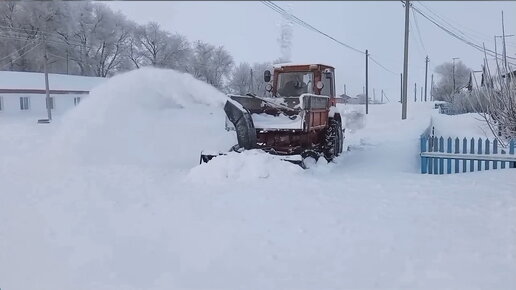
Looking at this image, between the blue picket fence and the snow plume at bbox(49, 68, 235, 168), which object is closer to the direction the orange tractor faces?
the snow plume

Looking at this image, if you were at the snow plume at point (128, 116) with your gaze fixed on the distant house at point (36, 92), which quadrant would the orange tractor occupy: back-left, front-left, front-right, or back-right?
back-right

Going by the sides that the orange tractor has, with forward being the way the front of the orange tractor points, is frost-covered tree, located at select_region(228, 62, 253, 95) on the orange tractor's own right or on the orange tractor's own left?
on the orange tractor's own right

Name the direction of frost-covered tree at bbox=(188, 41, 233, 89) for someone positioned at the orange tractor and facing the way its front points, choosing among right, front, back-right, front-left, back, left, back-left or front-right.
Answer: back-right

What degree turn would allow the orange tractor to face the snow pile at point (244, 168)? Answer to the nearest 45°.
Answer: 0° — it already faces it

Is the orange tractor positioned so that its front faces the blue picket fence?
no

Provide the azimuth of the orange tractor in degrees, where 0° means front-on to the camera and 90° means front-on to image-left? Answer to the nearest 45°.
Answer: approximately 45°

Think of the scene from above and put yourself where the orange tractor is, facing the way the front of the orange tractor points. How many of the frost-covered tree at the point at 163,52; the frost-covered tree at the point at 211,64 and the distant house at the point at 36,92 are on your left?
0

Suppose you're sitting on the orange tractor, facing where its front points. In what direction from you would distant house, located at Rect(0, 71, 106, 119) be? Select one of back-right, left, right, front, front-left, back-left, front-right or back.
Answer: right

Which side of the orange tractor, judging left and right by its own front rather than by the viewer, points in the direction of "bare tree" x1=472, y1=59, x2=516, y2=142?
left

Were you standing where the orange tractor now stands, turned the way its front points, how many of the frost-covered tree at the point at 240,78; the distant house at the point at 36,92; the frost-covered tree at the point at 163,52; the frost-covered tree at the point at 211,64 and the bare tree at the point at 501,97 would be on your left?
1

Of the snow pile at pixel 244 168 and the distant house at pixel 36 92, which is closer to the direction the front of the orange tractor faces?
the snow pile

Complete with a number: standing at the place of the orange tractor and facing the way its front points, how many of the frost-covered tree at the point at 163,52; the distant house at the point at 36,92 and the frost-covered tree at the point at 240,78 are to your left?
0

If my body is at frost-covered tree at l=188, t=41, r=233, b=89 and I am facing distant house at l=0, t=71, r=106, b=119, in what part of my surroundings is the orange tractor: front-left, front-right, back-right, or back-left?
front-left

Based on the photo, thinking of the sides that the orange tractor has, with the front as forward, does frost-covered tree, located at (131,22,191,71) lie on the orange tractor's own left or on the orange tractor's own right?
on the orange tractor's own right
